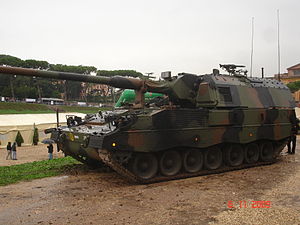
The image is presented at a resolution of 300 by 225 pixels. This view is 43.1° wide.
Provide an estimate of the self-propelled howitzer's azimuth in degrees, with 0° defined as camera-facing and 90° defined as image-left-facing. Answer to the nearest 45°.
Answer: approximately 45°
